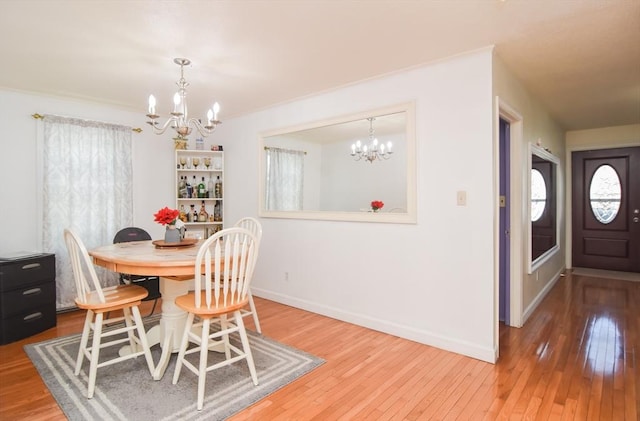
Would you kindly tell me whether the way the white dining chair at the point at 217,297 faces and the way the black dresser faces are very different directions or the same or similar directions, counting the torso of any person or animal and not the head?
very different directions

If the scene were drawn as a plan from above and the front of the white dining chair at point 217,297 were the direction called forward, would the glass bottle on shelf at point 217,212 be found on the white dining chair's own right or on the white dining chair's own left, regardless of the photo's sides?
on the white dining chair's own right

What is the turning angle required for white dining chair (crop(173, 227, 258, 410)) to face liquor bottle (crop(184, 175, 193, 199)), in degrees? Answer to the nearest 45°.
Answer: approximately 45° to its right

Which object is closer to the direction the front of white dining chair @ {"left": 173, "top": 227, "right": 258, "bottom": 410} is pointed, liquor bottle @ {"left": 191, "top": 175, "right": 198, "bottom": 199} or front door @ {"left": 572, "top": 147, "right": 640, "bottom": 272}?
the liquor bottle

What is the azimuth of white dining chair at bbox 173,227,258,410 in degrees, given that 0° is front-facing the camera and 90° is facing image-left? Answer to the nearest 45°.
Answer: approximately 135°

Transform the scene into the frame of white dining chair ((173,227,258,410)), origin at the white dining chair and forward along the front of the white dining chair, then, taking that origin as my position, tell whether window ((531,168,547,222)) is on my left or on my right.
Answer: on my right

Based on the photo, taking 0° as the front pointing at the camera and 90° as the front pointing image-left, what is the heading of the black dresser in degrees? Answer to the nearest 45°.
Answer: approximately 315°

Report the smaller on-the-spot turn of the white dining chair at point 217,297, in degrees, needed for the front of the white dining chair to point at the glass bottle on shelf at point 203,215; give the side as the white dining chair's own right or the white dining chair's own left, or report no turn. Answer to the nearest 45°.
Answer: approximately 45° to the white dining chair's own right

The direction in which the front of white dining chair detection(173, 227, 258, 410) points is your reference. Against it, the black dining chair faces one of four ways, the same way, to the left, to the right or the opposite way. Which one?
the opposite way

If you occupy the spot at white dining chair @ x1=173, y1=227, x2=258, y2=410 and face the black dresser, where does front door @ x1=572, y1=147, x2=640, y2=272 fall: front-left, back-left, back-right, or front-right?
back-right

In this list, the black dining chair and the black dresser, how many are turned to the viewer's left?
0

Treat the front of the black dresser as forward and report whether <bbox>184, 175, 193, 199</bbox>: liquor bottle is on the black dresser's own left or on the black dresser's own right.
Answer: on the black dresser's own left

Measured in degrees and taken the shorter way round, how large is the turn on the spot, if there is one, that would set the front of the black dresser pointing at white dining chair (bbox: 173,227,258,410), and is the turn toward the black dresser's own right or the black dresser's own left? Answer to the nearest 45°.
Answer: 0° — it already faces it
